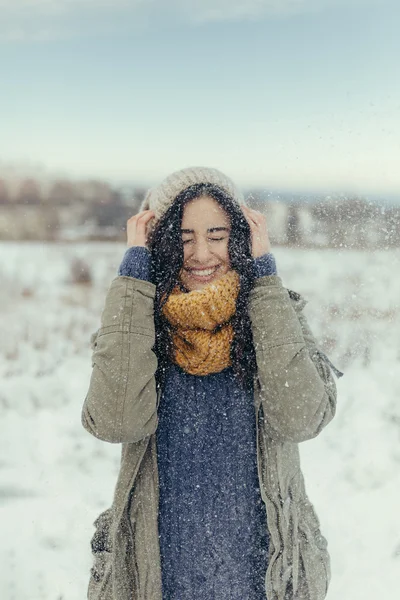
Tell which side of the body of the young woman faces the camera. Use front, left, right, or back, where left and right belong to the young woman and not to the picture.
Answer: front

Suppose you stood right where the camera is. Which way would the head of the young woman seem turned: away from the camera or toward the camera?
toward the camera
